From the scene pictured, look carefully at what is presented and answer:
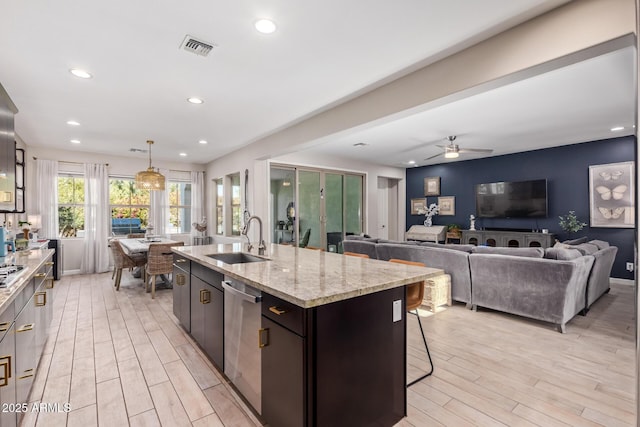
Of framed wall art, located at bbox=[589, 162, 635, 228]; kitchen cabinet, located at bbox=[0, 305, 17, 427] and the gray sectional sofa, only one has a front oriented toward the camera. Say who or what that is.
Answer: the framed wall art

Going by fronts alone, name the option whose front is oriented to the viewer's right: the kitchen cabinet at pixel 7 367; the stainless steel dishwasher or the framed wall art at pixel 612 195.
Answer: the kitchen cabinet

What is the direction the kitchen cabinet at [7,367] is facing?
to the viewer's right

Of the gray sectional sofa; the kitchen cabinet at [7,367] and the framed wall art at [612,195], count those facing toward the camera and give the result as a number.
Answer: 1

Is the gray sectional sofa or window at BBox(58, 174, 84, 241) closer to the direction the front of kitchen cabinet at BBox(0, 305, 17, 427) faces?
the gray sectional sofa

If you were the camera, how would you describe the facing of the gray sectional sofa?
facing away from the viewer and to the right of the viewer

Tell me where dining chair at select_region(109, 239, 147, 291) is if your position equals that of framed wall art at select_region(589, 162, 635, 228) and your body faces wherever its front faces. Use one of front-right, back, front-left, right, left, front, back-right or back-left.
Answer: front-right

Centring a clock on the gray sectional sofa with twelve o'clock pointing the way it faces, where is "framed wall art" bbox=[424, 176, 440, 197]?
The framed wall art is roughly at 10 o'clock from the gray sectional sofa.

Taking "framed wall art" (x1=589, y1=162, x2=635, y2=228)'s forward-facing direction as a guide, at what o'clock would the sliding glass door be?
The sliding glass door is roughly at 2 o'clock from the framed wall art.

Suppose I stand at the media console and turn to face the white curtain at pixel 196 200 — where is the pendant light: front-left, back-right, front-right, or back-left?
front-left

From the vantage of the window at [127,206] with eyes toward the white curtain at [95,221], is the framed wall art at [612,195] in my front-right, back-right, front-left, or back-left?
back-left

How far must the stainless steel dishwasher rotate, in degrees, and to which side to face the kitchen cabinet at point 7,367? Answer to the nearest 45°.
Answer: approximately 45° to its right

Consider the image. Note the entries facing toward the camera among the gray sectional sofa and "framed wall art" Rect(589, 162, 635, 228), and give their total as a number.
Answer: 1

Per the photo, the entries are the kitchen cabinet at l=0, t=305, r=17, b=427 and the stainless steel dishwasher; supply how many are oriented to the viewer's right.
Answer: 1

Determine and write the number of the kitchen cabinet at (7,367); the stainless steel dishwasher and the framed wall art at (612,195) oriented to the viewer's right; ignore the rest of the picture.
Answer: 1

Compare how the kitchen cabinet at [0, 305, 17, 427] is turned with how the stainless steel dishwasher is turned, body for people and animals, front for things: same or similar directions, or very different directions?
very different directions

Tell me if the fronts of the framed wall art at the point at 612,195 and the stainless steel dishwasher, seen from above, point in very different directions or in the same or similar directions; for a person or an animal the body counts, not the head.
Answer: same or similar directions
